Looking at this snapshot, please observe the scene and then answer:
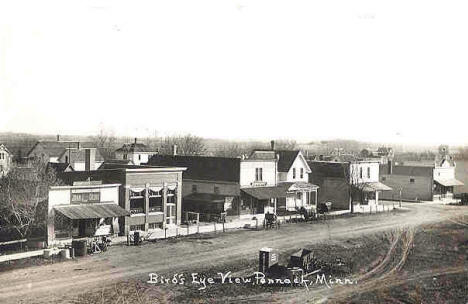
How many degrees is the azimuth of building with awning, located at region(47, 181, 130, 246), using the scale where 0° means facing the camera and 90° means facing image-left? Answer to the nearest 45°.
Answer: approximately 315°

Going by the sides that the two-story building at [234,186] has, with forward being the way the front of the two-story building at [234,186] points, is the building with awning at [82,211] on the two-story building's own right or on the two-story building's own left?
on the two-story building's own right

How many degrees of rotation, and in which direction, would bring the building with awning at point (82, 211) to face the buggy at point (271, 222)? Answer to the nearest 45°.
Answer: approximately 45° to its left

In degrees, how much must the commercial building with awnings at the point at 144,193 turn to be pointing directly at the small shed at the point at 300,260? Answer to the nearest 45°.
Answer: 0° — it already faces it

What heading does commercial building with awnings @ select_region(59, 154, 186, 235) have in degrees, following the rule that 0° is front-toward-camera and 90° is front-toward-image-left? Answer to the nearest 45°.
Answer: approximately 315°

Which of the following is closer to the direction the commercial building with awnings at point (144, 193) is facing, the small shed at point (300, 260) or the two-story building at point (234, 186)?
the small shed

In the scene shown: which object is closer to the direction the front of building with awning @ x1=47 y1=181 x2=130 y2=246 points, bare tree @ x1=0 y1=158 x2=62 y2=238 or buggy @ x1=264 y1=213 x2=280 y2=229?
the buggy

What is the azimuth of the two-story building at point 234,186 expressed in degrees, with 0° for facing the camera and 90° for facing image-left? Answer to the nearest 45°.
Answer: approximately 315°

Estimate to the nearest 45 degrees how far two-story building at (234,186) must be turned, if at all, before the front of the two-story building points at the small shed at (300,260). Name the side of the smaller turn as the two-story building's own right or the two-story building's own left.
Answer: approximately 45° to the two-story building's own right
